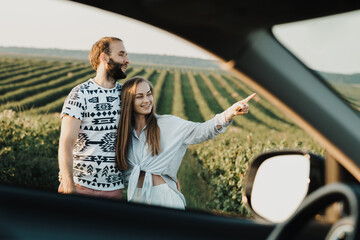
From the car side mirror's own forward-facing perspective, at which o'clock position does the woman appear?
The woman is roughly at 5 o'clock from the car side mirror.

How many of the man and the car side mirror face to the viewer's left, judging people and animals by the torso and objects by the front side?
0

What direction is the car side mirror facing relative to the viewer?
toward the camera

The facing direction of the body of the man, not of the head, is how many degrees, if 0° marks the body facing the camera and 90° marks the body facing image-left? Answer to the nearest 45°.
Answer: approximately 315°

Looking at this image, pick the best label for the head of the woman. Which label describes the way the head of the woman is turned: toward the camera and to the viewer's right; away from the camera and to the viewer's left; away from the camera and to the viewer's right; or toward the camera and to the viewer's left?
toward the camera and to the viewer's right
